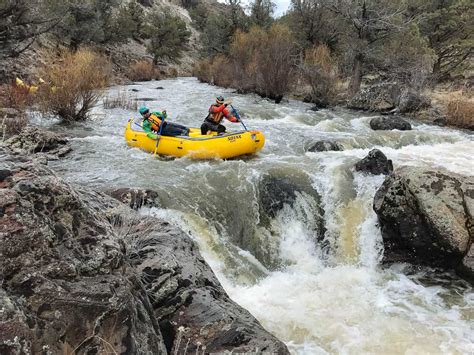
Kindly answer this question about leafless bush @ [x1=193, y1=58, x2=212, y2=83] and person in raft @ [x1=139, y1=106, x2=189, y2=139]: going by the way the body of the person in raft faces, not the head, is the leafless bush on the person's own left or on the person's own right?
on the person's own left

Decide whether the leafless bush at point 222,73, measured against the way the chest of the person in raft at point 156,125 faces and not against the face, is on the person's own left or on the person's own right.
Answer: on the person's own left

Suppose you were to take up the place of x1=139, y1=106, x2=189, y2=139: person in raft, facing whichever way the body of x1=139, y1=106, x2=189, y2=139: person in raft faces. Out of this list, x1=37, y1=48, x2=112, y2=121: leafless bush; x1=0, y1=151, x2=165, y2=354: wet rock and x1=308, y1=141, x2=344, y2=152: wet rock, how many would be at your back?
1

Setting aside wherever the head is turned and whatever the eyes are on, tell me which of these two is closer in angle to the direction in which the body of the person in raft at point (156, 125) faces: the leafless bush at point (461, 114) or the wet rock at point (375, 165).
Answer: the wet rock

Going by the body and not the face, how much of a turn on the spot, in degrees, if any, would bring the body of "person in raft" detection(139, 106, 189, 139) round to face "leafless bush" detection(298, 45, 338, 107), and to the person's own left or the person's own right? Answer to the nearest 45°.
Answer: approximately 90° to the person's own left
